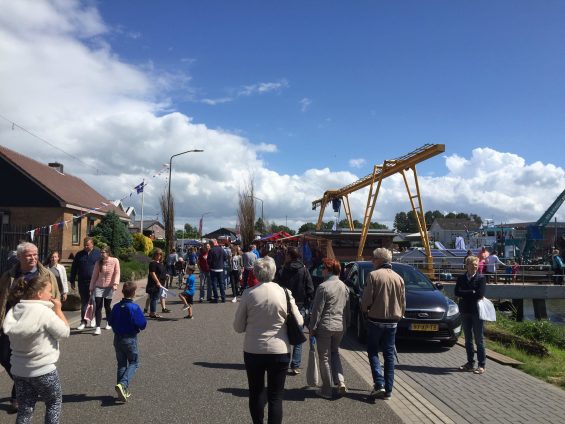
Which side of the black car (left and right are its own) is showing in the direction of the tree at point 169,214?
back

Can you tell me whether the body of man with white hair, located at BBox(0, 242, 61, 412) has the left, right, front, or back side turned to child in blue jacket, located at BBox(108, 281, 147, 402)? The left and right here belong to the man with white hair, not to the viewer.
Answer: left

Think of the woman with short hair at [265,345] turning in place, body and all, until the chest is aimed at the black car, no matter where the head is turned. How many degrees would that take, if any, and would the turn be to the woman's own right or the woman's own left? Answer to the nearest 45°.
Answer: approximately 45° to the woman's own right

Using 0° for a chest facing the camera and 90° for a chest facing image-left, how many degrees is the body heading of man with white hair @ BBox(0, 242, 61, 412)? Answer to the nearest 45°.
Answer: approximately 0°

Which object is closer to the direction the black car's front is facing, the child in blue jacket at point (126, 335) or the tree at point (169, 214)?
the child in blue jacket

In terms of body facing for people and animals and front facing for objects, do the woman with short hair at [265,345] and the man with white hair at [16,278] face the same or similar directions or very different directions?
very different directions

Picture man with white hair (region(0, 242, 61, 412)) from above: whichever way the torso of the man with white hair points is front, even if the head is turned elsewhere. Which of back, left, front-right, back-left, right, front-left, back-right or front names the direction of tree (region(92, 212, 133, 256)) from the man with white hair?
back

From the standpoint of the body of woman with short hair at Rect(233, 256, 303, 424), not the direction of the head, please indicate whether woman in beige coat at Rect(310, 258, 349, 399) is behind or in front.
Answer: in front

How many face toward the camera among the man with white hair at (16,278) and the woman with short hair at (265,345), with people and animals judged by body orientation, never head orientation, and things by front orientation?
1

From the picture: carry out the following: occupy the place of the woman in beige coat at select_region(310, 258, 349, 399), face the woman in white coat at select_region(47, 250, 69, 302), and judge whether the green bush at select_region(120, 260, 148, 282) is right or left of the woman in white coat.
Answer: right

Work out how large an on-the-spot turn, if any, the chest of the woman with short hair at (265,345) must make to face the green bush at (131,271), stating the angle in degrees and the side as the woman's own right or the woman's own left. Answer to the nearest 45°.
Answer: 0° — they already face it

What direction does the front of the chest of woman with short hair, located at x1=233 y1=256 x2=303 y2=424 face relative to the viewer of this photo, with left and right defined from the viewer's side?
facing away from the viewer

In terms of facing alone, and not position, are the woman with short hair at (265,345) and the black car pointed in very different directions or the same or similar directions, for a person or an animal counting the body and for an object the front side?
very different directions
